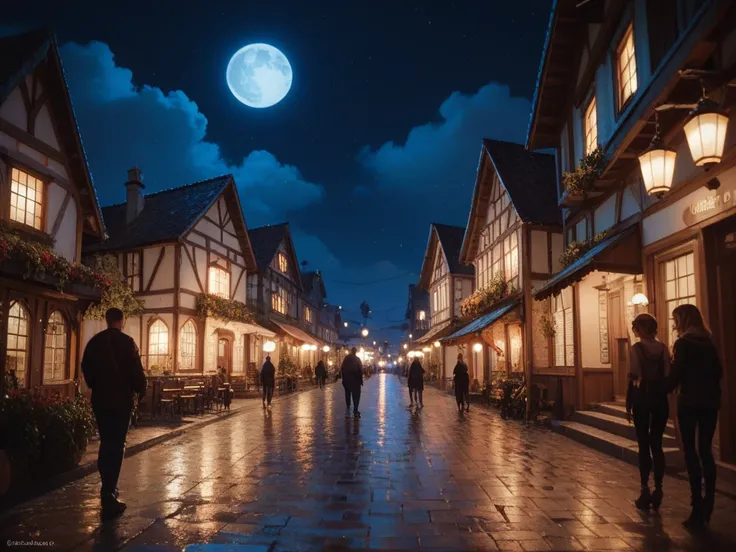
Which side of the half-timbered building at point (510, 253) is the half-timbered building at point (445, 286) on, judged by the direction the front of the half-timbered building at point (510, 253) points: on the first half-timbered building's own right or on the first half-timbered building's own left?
on the first half-timbered building's own right

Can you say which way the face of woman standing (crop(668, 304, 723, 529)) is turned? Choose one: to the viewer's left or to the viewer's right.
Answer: to the viewer's left

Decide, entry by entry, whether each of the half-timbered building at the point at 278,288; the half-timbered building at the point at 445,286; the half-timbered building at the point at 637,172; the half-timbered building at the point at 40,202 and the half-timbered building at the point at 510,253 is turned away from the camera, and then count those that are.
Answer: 0

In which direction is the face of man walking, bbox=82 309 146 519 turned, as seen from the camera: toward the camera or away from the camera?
away from the camera

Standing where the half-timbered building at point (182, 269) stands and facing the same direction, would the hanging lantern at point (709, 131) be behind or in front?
in front

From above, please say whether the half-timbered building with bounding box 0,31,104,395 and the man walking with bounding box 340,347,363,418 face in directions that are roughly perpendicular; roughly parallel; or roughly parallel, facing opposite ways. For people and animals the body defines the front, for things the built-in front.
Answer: roughly perpendicular

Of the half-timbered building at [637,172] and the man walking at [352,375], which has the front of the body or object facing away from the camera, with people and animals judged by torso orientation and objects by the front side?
the man walking

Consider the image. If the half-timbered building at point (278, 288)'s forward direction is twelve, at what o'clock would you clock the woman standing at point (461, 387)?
The woman standing is roughly at 1 o'clock from the half-timbered building.

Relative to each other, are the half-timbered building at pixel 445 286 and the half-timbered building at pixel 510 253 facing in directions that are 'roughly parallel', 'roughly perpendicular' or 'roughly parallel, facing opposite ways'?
roughly parallel

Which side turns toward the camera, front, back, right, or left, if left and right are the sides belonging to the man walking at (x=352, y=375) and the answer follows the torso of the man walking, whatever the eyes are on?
back

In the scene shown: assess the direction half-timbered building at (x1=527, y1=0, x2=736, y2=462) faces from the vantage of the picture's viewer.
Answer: facing the viewer and to the left of the viewer

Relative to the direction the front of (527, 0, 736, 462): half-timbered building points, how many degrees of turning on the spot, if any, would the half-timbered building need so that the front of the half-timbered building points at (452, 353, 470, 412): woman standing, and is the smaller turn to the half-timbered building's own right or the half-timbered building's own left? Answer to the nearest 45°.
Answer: approximately 90° to the half-timbered building's own right

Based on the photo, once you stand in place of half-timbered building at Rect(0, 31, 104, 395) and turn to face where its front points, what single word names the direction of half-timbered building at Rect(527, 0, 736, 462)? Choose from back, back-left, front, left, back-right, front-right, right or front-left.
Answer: front

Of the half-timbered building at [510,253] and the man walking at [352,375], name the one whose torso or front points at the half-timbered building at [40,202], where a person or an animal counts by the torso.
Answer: the half-timbered building at [510,253]

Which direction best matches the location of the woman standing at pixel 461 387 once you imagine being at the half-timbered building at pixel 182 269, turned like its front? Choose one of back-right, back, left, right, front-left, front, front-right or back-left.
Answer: front

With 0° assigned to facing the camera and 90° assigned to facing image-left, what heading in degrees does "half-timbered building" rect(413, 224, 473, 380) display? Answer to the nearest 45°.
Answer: approximately 45°

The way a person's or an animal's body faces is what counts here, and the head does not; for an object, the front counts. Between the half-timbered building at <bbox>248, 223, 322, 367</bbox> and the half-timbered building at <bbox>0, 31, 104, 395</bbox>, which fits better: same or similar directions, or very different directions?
same or similar directions

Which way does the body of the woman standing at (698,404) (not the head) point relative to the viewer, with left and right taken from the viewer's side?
facing away from the viewer and to the left of the viewer

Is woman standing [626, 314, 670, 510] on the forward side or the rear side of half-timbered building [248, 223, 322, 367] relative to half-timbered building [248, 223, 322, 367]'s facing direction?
on the forward side
